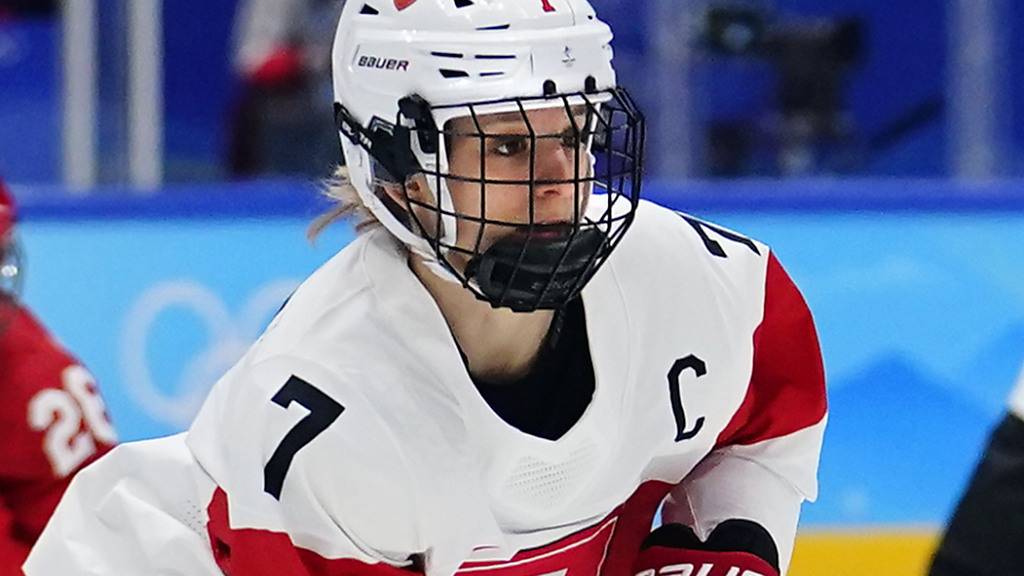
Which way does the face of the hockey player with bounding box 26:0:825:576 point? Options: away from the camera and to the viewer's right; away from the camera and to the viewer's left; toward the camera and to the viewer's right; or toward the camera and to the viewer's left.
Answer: toward the camera and to the viewer's right

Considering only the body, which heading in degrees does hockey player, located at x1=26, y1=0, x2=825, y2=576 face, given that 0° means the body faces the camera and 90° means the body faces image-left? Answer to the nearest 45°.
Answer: approximately 315°

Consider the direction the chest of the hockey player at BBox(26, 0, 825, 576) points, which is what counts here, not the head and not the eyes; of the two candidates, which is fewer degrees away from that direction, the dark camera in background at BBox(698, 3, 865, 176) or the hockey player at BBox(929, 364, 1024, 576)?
the hockey player
